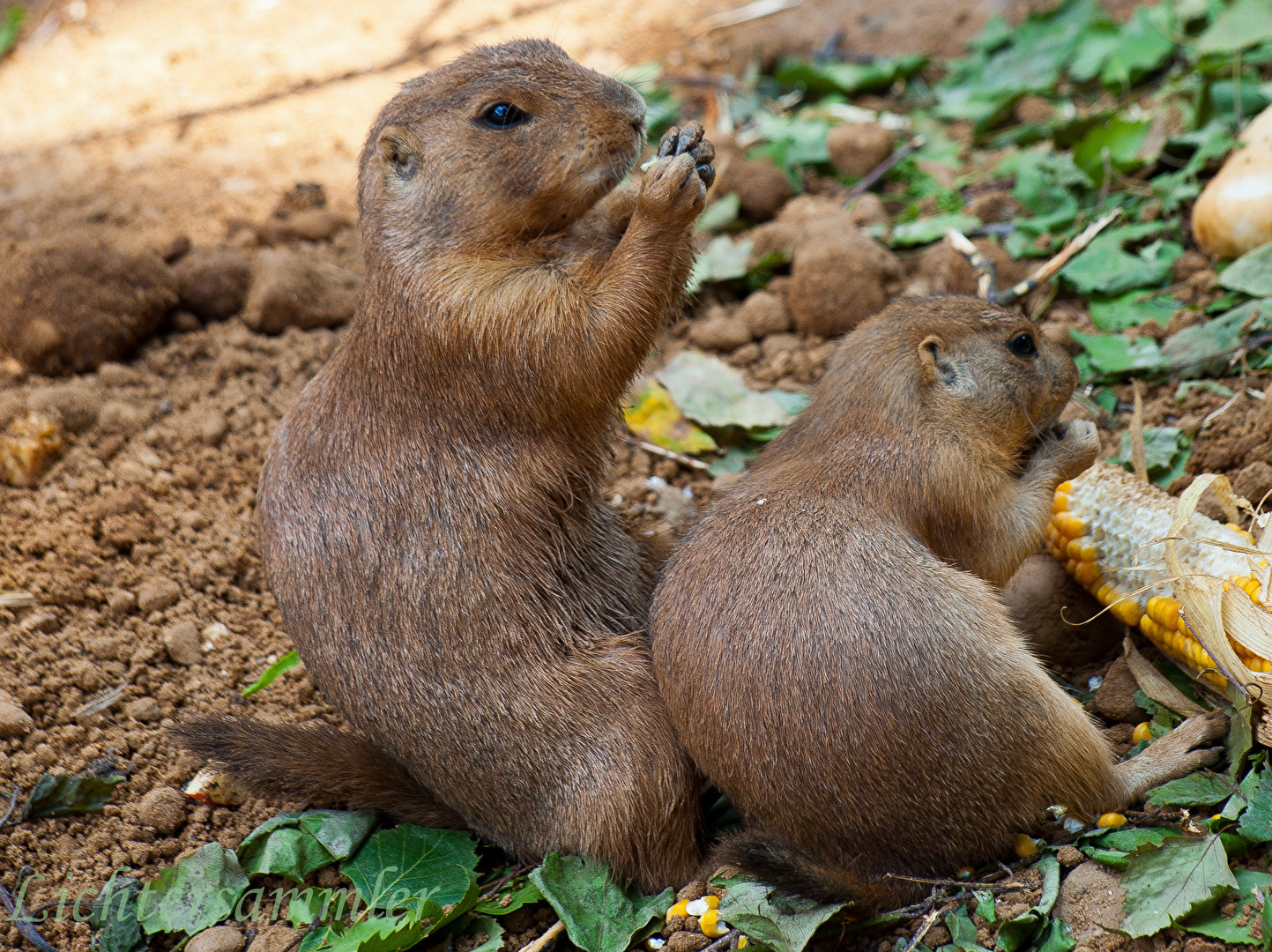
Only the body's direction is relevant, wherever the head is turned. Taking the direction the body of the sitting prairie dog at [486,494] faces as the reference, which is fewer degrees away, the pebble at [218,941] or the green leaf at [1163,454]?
the green leaf

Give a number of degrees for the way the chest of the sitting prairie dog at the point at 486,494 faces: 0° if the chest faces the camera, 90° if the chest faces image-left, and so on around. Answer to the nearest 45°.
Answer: approximately 270°

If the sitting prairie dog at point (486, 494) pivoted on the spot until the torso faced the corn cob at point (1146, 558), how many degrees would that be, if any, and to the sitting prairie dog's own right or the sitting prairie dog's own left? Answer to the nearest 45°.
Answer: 0° — it already faces it

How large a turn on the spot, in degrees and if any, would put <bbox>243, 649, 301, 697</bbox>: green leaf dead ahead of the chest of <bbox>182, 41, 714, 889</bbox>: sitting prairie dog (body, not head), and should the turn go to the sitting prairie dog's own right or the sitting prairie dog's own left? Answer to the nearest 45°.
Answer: approximately 135° to the sitting prairie dog's own left

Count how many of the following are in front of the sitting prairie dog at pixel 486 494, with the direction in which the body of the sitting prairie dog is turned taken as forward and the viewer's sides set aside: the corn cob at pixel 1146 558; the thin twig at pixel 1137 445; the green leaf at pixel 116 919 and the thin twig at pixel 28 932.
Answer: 2

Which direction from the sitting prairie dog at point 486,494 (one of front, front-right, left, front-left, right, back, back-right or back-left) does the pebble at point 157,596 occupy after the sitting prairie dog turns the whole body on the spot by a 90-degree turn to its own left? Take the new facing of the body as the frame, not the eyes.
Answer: front-left

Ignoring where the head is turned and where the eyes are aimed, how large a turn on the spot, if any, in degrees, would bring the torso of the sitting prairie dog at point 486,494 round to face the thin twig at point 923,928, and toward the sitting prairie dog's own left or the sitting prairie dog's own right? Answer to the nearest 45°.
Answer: approximately 45° to the sitting prairie dog's own right
